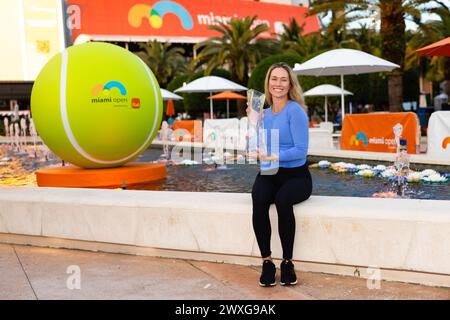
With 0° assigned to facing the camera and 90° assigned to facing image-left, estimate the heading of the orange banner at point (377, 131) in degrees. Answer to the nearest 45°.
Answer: approximately 0°

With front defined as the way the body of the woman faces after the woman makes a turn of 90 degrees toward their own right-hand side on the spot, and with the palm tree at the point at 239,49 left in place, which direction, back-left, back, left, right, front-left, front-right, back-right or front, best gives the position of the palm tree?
front-right

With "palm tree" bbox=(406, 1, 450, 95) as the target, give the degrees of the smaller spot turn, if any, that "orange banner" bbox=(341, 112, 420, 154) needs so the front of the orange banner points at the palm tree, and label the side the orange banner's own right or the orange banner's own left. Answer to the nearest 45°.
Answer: approximately 180°

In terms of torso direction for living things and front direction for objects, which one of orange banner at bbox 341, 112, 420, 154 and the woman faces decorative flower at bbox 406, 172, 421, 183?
the orange banner

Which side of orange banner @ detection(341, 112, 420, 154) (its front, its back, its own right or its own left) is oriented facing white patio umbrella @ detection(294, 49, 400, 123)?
back

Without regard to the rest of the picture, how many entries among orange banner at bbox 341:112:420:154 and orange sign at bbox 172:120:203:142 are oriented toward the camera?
2

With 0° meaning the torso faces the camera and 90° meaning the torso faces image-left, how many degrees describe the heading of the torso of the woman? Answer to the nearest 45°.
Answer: approximately 45°

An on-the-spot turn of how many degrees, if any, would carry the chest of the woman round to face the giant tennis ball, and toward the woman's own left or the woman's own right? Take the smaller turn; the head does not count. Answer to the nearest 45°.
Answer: approximately 90° to the woman's own right

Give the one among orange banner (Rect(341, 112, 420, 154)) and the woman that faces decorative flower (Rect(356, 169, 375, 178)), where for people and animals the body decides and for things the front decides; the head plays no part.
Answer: the orange banner

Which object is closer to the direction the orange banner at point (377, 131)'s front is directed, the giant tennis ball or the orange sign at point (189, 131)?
the giant tennis ball
